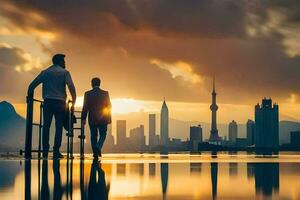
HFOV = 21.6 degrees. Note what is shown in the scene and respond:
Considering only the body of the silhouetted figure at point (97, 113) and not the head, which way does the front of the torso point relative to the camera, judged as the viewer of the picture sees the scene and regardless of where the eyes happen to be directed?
away from the camera

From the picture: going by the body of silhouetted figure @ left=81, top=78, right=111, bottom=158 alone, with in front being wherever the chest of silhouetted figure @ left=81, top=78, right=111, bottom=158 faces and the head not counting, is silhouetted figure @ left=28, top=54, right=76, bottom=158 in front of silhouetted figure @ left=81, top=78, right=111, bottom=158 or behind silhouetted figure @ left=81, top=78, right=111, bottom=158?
behind
